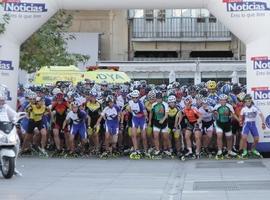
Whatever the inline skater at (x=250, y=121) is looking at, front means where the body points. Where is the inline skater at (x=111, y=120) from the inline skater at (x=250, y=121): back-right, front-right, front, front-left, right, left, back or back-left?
right

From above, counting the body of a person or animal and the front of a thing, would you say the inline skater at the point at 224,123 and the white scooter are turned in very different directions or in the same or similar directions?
same or similar directions

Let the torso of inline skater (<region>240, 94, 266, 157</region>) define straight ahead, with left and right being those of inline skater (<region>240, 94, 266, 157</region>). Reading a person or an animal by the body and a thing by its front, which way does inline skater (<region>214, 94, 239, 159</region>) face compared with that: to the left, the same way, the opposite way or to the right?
the same way

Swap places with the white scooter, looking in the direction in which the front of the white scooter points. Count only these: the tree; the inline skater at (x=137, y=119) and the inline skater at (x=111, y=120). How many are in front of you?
0

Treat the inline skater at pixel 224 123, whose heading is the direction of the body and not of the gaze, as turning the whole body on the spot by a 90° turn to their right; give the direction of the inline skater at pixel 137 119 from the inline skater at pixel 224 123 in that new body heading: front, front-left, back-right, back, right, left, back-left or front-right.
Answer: front

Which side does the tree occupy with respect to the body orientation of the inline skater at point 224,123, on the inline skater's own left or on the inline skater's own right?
on the inline skater's own right

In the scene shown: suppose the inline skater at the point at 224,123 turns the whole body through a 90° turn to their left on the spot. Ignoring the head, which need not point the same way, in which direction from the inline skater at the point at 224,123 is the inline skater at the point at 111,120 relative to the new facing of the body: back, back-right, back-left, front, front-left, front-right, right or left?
back

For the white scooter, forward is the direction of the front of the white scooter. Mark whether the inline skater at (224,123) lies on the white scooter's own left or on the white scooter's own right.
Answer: on the white scooter's own left

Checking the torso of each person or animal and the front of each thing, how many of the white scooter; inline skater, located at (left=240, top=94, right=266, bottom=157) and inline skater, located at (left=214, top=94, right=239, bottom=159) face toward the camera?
3

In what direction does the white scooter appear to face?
toward the camera

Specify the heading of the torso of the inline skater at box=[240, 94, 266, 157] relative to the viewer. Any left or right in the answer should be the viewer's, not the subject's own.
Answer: facing the viewer

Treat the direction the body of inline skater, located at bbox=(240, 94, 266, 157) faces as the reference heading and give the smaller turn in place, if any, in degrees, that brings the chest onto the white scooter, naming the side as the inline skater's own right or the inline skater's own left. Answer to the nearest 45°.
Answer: approximately 45° to the inline skater's own right
